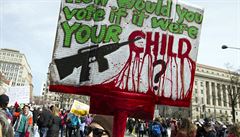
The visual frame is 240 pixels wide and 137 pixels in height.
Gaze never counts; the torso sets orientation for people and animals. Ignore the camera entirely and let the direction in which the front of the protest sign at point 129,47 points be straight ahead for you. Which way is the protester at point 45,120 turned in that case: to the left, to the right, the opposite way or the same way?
the opposite way

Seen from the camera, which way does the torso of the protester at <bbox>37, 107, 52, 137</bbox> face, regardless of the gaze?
away from the camera

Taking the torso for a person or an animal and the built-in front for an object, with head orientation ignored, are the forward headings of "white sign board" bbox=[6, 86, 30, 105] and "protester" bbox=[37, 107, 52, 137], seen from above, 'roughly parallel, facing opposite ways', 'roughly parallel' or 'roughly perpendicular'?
roughly parallel, facing opposite ways

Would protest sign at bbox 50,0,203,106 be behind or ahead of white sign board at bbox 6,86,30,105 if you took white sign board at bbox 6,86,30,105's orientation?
ahead

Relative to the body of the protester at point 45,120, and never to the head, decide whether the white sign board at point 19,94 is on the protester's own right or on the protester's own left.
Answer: on the protester's own left

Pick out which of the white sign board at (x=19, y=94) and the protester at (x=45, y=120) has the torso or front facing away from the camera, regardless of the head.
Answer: the protester

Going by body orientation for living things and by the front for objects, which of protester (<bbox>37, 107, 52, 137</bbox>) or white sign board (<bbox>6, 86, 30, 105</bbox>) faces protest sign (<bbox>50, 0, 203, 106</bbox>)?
the white sign board

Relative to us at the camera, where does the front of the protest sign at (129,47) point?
facing the viewer
